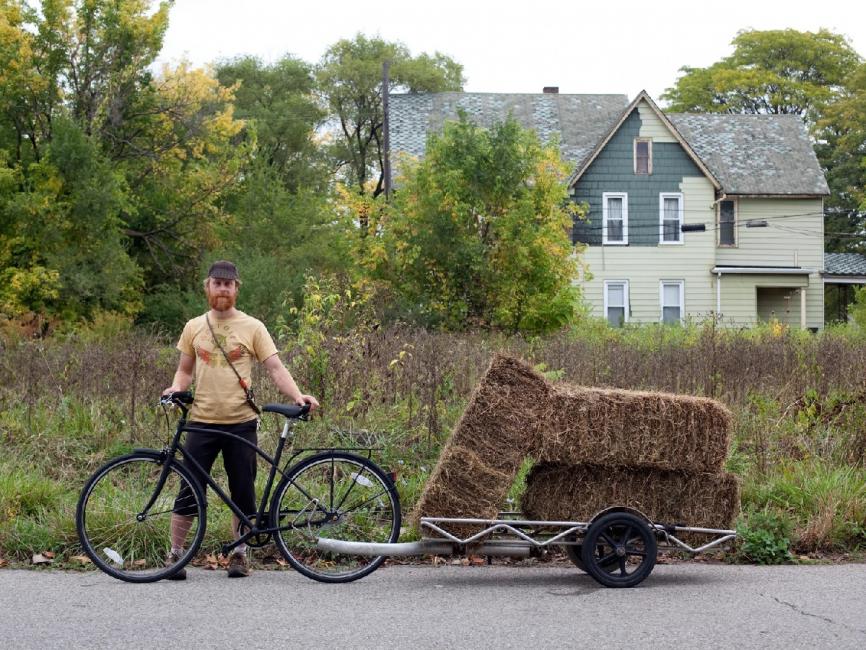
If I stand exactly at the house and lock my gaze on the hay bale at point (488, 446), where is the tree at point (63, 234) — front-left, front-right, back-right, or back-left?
front-right

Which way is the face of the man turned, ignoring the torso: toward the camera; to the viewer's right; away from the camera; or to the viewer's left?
toward the camera

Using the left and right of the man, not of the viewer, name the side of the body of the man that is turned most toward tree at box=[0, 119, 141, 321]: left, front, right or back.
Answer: back

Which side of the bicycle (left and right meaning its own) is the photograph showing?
left

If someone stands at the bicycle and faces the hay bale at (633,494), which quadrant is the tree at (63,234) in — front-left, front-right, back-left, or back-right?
back-left

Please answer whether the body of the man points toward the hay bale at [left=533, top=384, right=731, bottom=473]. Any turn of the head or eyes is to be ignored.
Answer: no

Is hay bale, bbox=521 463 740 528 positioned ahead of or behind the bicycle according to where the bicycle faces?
behind

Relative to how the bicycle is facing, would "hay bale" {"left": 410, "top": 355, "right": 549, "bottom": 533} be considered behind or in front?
behind

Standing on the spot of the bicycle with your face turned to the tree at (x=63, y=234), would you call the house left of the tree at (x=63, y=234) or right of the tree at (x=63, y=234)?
right

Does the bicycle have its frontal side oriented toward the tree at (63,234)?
no

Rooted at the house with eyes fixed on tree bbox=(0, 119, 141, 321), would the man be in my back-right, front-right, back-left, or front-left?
front-left

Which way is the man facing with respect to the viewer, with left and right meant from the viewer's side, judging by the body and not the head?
facing the viewer

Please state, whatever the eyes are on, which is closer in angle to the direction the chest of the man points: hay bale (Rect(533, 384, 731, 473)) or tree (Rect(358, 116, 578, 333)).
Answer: the hay bale

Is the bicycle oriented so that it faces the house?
no

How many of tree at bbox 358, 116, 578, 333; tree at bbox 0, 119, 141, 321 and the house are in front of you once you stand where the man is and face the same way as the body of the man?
0

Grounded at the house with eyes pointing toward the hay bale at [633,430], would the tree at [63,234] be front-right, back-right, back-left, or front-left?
front-right
